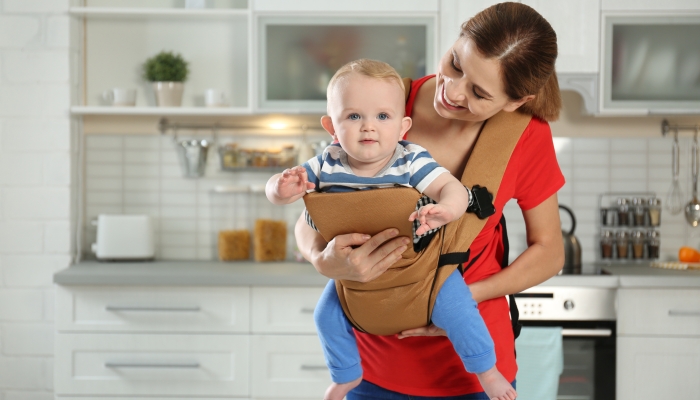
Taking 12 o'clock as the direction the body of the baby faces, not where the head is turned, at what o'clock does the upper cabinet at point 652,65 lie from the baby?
The upper cabinet is roughly at 7 o'clock from the baby.

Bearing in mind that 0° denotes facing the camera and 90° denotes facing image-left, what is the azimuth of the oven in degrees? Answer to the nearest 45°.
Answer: approximately 0°

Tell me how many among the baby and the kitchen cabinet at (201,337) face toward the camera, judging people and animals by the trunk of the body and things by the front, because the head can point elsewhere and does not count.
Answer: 2

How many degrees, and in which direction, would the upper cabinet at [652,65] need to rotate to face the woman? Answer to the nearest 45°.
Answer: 0° — it already faces them

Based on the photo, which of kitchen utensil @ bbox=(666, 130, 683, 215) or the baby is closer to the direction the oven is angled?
the baby

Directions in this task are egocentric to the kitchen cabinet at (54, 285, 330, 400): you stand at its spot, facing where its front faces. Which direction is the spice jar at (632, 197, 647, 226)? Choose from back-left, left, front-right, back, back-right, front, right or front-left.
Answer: left

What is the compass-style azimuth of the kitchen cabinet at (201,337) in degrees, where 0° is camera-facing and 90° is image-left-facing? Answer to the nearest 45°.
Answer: approximately 0°

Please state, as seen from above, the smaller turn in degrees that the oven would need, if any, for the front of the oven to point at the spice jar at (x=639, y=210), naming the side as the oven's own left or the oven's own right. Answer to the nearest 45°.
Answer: approximately 180°
